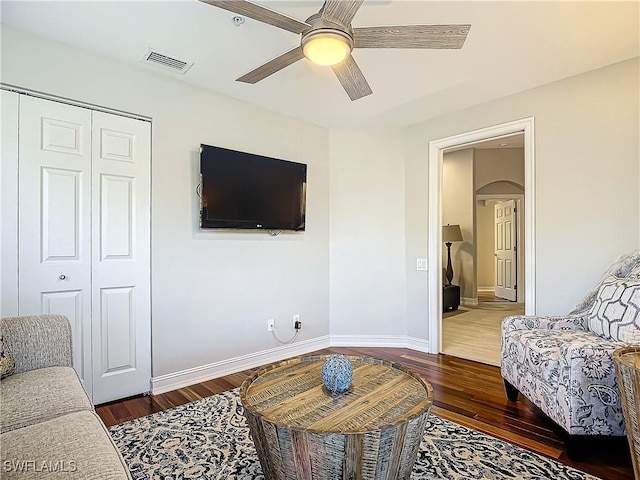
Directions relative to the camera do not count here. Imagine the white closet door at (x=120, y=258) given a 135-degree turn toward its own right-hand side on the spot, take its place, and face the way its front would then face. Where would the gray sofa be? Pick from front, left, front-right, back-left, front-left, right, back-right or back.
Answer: left

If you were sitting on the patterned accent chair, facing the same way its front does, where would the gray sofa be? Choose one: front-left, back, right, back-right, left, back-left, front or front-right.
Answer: front

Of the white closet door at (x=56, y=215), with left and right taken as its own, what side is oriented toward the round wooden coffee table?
front

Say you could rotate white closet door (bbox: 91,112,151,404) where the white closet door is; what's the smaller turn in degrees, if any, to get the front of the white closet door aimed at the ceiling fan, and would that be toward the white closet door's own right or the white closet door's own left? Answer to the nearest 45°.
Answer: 0° — it already faces it

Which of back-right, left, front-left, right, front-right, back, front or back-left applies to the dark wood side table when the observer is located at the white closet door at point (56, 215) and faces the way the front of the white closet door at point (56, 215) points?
front-left

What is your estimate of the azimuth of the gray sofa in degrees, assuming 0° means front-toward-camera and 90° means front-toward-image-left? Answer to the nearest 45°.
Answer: approximately 270°

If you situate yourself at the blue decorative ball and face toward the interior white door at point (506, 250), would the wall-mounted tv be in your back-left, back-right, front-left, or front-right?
front-left

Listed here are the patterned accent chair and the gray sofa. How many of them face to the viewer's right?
1

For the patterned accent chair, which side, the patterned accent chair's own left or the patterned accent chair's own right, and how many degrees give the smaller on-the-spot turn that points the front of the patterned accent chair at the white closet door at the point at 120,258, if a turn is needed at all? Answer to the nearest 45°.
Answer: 0° — it already faces it

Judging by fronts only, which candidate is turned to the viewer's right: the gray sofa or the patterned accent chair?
the gray sofa

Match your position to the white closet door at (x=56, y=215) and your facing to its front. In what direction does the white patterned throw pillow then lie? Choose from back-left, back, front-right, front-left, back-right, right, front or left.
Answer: front

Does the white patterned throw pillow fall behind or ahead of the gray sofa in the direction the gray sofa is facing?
ahead

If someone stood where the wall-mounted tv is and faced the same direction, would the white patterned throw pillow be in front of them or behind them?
in front

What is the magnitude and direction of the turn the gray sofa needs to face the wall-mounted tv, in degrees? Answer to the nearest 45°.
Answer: approximately 45° to its left

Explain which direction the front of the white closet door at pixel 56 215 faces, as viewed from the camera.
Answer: facing the viewer and to the right of the viewer
